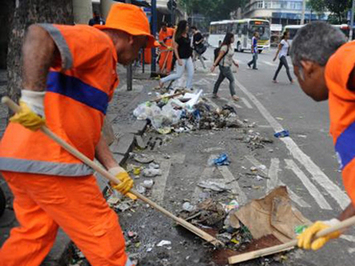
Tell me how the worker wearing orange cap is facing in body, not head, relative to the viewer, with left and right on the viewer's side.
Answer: facing to the right of the viewer

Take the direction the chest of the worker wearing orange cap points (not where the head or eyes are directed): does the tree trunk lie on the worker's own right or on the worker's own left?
on the worker's own left

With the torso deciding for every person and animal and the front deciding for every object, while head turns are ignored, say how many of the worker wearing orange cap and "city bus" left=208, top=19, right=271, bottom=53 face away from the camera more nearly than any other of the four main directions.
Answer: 0

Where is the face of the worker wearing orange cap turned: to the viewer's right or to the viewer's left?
to the viewer's right

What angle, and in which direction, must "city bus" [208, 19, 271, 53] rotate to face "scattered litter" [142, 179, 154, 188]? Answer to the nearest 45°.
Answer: approximately 45° to its right

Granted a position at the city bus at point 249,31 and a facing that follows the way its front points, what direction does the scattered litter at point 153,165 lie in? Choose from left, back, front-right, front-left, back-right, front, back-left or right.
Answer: front-right
